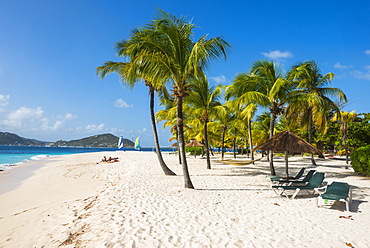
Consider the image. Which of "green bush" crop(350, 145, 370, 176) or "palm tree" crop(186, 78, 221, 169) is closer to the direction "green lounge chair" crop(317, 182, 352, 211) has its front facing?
the palm tree

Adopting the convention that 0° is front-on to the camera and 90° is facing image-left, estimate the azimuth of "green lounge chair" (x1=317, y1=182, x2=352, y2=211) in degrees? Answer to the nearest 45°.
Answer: approximately 45°

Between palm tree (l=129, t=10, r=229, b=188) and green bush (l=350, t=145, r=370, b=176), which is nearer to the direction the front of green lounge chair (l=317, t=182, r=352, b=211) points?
the palm tree

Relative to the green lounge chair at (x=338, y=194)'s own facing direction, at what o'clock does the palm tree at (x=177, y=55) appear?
The palm tree is roughly at 3 o'clock from the green lounge chair.

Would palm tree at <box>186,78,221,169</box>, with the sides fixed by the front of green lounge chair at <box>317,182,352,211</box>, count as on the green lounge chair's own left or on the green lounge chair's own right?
on the green lounge chair's own right

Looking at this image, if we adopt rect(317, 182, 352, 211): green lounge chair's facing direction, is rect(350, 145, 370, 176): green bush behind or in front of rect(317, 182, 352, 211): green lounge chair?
behind

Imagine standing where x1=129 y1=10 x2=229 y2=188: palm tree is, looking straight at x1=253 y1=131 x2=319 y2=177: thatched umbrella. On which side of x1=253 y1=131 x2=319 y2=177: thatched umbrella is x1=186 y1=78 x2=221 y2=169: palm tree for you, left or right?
left

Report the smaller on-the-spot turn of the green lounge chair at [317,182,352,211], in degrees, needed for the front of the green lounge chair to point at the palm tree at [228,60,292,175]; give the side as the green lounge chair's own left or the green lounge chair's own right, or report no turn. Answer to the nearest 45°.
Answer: approximately 180°
